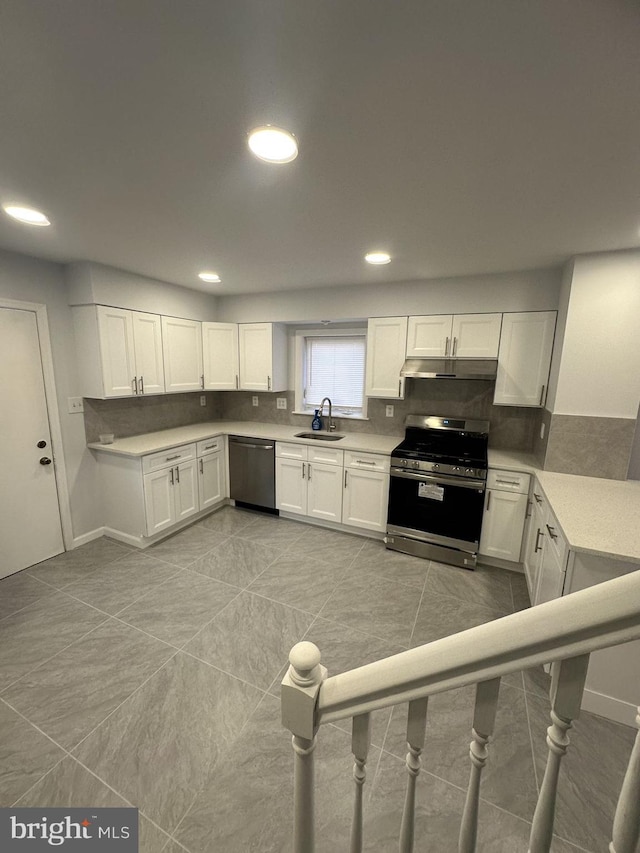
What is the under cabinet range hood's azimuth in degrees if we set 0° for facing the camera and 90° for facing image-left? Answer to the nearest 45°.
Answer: approximately 0°

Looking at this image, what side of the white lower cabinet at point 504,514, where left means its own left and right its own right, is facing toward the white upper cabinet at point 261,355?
right

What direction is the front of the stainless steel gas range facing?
toward the camera

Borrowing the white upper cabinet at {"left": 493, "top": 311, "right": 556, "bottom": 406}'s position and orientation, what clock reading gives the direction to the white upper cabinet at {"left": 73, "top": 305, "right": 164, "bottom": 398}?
the white upper cabinet at {"left": 73, "top": 305, "right": 164, "bottom": 398} is roughly at 2 o'clock from the white upper cabinet at {"left": 493, "top": 311, "right": 556, "bottom": 406}.

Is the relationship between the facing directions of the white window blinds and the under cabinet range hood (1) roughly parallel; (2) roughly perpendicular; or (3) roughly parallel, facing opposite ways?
roughly parallel

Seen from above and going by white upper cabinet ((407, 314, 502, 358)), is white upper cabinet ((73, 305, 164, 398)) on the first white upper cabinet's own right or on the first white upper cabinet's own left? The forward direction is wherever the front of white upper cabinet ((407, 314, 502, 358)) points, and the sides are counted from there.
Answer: on the first white upper cabinet's own right

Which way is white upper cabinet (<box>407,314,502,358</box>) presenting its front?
toward the camera

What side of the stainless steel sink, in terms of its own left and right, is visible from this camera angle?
front

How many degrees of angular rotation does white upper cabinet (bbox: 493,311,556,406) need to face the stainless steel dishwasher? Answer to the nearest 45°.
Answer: approximately 90° to its right

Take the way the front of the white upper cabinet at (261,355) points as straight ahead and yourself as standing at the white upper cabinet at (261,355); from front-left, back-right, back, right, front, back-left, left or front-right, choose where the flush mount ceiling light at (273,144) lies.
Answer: front-left

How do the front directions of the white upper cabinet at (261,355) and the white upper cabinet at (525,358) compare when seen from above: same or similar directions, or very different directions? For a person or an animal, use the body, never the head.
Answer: same or similar directions

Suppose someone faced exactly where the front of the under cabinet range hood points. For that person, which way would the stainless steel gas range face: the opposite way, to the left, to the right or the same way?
the same way

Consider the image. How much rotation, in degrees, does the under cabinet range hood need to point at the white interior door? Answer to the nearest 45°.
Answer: approximately 45° to its right

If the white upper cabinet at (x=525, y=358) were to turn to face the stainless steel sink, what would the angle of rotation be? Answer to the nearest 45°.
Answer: approximately 90° to its right
